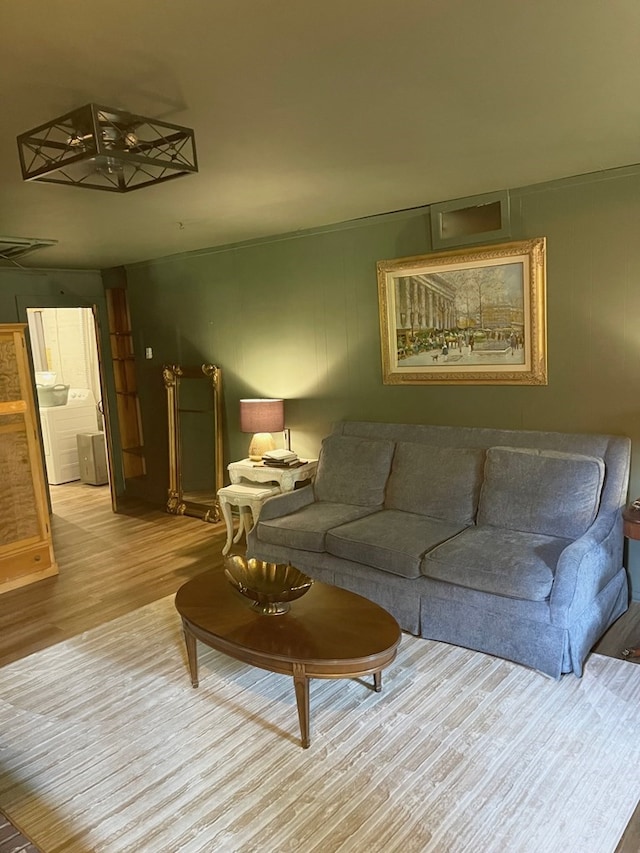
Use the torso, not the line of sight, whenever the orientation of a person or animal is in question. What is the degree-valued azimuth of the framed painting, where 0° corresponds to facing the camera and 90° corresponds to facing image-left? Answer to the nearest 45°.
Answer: approximately 45°

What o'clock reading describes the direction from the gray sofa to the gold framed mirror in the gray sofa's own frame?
The gold framed mirror is roughly at 3 o'clock from the gray sofa.

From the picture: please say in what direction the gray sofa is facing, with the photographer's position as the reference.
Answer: facing the viewer and to the left of the viewer

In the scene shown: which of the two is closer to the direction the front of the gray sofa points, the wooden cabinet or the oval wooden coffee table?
the oval wooden coffee table

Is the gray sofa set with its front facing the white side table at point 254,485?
no

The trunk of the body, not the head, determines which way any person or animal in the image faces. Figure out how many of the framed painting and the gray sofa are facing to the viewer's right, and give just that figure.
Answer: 0

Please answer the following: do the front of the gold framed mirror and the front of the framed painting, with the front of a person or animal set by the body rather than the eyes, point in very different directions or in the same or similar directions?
same or similar directions

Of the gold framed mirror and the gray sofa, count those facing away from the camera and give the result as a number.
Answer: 0

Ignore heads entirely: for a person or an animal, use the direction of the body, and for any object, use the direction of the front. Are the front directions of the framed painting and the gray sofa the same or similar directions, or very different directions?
same or similar directions

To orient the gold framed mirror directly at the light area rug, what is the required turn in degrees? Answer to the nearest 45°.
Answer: approximately 45° to its left

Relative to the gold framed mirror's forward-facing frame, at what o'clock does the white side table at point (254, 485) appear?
The white side table is roughly at 10 o'clock from the gold framed mirror.

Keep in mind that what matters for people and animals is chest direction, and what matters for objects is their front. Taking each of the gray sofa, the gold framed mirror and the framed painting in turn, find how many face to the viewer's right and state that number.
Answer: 0

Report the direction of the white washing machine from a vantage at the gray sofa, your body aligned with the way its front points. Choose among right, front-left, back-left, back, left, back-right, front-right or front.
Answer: right

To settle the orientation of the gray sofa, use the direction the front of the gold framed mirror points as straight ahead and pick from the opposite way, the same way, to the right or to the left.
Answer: the same way

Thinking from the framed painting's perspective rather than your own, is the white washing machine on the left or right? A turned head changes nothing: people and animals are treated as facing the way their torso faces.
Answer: on its right

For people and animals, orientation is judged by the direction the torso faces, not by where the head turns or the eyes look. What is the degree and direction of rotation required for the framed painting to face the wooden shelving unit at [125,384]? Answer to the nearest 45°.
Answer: approximately 90° to its right

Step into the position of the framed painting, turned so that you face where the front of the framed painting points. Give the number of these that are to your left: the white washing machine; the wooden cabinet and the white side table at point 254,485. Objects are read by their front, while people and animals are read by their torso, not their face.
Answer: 0

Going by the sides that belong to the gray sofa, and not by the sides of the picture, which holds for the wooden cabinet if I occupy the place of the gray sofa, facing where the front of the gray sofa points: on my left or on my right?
on my right
